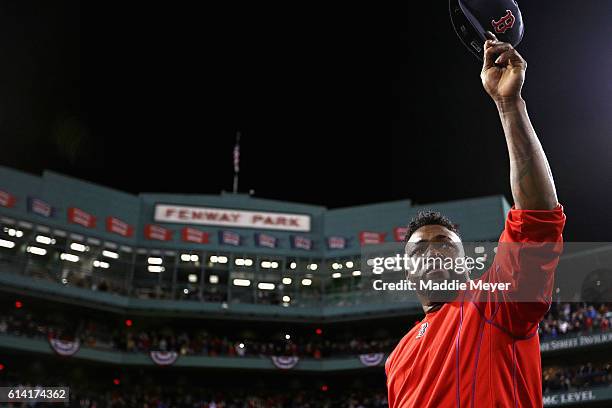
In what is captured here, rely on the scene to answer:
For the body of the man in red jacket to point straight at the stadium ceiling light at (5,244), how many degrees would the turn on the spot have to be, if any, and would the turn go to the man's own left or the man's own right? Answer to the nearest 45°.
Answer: approximately 90° to the man's own right

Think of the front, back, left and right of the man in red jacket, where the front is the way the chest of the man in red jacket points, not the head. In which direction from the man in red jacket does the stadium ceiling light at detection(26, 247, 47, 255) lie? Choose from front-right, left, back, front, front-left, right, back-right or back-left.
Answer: right

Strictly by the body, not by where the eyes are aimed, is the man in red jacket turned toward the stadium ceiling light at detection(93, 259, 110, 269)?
no

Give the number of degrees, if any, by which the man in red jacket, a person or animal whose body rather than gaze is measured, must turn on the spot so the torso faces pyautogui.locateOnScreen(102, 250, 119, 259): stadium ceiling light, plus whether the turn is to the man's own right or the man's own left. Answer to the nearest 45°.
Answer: approximately 90° to the man's own right

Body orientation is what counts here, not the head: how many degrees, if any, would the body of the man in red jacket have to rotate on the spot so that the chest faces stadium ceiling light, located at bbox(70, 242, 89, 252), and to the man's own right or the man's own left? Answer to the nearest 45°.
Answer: approximately 90° to the man's own right

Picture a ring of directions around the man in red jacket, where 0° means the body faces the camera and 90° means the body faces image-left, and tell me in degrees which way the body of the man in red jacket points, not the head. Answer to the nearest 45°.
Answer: approximately 45°

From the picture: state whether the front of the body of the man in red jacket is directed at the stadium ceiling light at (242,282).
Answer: no

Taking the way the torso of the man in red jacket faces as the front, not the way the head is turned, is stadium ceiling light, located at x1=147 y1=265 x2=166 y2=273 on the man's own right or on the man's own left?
on the man's own right

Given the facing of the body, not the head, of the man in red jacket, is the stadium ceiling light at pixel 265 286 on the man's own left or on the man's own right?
on the man's own right

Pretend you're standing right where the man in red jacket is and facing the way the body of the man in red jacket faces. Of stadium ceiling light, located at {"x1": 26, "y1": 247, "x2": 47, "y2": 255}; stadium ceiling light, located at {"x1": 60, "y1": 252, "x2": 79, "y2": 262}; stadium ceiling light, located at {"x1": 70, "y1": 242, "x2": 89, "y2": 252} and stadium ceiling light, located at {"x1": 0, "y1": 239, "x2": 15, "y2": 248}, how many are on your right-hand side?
4

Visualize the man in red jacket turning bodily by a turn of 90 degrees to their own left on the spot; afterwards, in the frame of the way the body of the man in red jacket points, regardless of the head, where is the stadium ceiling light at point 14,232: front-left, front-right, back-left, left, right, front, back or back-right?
back

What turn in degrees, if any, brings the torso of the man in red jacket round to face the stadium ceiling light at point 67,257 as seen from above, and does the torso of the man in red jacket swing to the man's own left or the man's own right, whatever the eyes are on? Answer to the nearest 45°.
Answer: approximately 90° to the man's own right

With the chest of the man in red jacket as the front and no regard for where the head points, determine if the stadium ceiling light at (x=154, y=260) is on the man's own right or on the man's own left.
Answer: on the man's own right
